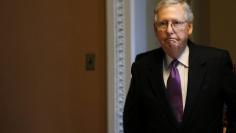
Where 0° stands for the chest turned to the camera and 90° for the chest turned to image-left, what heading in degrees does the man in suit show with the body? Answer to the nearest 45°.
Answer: approximately 0°
